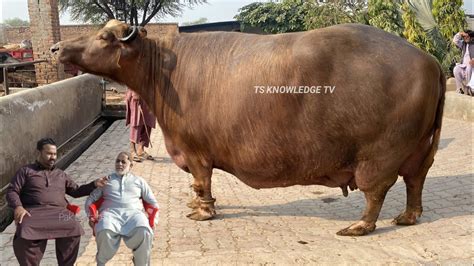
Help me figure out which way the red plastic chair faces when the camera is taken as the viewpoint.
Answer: facing the viewer

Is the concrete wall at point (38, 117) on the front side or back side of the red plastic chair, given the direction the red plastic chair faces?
on the back side

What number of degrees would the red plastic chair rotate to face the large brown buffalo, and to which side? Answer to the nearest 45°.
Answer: approximately 135° to its left

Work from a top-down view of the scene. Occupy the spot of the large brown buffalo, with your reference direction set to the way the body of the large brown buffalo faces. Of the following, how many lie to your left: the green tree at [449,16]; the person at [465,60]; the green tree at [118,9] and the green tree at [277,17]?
0

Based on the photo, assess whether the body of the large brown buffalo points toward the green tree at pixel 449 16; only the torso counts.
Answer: no

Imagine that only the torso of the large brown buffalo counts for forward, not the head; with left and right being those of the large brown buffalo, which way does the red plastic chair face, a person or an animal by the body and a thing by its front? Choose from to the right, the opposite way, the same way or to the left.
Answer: to the left

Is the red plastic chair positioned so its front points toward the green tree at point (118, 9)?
no

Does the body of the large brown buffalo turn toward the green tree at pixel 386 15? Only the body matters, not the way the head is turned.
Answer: no

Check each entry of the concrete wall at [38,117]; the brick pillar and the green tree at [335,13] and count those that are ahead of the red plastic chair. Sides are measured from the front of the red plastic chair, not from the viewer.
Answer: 0

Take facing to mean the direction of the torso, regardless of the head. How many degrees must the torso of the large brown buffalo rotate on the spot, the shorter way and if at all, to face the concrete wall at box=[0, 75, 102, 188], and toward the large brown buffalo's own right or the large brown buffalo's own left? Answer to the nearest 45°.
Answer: approximately 45° to the large brown buffalo's own right

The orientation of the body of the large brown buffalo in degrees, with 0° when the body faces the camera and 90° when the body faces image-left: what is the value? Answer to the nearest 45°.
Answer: approximately 90°

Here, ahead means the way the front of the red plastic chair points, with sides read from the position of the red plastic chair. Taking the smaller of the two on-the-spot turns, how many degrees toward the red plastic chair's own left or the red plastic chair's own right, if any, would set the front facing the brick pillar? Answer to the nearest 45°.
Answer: approximately 180°

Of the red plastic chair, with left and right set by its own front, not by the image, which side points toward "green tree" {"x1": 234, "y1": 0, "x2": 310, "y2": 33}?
back

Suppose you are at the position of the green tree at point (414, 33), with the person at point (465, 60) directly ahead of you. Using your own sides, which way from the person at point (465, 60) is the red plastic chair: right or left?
right

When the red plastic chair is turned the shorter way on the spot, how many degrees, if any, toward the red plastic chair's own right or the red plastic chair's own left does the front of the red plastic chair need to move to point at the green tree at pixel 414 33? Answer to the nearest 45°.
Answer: approximately 135° to the red plastic chair's own left
